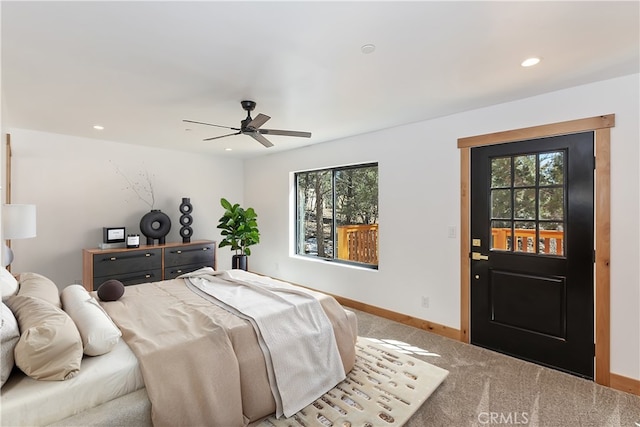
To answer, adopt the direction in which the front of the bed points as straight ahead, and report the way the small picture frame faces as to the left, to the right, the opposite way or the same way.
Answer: to the right

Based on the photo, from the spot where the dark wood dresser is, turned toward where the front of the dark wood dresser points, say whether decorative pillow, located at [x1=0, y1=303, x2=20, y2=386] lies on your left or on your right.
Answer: on your right

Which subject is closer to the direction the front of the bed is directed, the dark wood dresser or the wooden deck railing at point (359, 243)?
the wooden deck railing

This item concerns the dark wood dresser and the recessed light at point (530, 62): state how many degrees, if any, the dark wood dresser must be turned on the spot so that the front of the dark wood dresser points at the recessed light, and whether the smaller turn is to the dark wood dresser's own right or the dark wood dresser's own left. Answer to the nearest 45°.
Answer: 0° — it already faces it

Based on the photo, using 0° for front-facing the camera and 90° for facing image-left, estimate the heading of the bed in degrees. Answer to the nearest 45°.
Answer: approximately 225°

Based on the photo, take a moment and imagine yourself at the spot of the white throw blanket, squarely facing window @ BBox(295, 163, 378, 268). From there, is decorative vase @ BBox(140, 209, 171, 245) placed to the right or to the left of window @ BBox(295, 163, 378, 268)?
left

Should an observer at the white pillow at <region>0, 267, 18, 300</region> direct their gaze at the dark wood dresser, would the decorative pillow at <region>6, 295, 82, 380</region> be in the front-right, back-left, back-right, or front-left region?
back-right

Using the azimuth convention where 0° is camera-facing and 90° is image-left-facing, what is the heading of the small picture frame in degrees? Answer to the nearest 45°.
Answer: approximately 315°

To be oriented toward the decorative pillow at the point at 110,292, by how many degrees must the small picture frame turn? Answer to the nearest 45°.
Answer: approximately 45° to its right

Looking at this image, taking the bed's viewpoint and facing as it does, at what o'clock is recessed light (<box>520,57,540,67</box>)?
The recessed light is roughly at 2 o'clock from the bed.

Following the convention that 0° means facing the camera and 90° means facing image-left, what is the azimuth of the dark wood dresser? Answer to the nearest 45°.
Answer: approximately 315°
